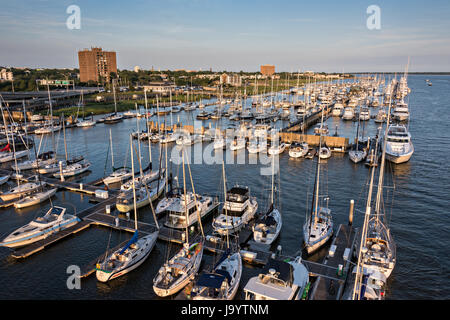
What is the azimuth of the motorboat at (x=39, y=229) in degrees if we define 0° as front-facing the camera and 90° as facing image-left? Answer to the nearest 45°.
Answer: approximately 45°

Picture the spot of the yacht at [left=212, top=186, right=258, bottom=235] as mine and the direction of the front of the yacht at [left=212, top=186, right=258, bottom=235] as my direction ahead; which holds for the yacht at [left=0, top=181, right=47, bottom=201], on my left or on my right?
on my right

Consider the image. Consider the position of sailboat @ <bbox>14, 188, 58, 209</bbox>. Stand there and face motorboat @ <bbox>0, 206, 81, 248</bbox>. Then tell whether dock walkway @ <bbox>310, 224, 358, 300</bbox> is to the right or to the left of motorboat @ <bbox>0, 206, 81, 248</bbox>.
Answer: left

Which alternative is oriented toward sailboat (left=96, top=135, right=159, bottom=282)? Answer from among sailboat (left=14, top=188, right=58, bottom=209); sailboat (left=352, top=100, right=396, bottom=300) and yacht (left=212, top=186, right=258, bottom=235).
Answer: the yacht
